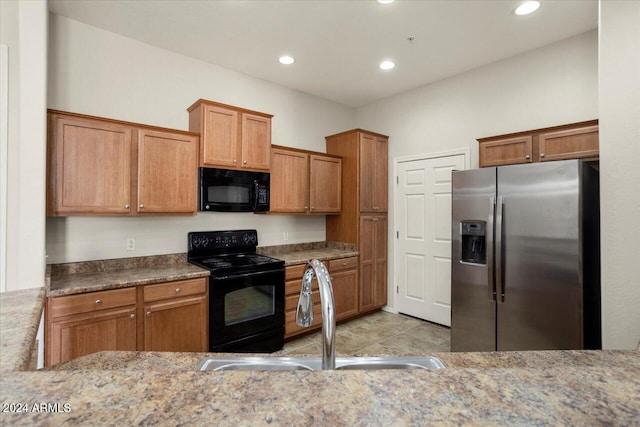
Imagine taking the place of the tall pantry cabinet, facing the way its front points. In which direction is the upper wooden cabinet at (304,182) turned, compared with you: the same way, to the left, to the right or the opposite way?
the same way

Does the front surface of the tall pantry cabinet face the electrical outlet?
no

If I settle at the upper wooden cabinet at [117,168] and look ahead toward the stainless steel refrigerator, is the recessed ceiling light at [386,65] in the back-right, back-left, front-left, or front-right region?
front-left

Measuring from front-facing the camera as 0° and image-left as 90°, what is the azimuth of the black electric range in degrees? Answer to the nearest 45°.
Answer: approximately 315°

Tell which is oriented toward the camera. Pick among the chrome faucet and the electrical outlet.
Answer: the electrical outlet

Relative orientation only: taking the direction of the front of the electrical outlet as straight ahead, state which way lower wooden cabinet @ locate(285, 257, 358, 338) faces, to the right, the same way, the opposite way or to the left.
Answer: the same way

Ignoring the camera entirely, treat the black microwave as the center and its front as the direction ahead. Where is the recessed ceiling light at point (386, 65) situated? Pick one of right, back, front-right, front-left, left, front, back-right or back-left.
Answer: front-left

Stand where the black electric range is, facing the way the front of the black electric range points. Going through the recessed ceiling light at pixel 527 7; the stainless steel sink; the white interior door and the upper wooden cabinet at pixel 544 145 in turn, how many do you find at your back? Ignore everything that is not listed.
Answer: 0

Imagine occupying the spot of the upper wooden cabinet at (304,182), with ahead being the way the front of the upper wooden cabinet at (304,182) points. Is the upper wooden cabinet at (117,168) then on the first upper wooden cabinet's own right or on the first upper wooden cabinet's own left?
on the first upper wooden cabinet's own right

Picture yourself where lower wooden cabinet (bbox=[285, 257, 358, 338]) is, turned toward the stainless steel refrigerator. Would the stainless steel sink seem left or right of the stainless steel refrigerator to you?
right

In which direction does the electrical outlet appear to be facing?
toward the camera

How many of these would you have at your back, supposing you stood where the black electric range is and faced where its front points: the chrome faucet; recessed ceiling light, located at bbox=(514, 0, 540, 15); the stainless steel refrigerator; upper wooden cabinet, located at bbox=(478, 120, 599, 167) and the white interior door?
0

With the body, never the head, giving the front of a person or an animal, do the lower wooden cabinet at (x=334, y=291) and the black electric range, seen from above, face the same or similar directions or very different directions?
same or similar directions

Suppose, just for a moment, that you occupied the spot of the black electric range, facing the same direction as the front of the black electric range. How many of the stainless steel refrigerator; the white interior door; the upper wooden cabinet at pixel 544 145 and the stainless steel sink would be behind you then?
0

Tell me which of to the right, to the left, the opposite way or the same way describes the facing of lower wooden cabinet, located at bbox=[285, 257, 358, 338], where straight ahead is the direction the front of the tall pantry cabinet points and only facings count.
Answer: the same way

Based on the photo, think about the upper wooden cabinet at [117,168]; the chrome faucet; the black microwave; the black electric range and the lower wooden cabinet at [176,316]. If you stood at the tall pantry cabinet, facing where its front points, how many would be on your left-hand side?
0
